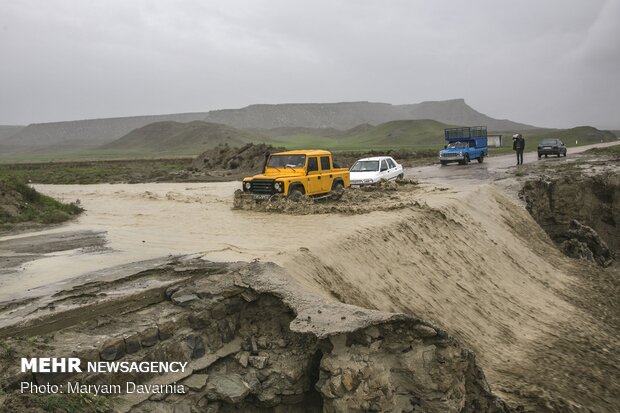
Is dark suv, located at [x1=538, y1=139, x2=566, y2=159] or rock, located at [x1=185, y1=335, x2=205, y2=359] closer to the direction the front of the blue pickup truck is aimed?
the rock

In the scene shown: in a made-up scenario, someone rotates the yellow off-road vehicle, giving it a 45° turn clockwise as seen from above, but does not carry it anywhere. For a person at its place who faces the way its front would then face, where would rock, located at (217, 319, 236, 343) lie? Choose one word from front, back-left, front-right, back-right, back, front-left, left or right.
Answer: left

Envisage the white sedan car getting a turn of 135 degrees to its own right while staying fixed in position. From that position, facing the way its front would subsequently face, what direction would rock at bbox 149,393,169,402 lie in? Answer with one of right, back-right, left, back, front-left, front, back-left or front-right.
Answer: back

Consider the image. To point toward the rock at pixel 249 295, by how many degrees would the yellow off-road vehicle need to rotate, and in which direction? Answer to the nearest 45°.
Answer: approximately 45° to its left

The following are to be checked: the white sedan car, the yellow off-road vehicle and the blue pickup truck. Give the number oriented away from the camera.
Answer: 0

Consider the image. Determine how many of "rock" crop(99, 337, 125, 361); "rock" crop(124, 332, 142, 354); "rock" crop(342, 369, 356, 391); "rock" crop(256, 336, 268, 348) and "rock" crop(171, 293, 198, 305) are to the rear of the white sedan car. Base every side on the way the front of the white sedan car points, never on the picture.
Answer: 0

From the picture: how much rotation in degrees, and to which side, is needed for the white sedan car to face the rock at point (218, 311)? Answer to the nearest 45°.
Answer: approximately 45° to its left

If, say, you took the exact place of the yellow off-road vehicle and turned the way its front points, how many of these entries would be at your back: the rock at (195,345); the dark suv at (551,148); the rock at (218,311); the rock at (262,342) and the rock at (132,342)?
1

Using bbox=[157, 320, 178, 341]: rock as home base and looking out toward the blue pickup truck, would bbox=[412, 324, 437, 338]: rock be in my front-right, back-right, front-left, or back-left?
front-right

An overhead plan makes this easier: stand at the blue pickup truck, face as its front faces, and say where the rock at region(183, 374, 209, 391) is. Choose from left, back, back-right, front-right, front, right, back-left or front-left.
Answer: front-left

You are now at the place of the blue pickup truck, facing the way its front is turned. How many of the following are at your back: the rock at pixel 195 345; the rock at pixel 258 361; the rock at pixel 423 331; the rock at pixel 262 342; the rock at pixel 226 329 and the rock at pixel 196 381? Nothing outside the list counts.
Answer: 0

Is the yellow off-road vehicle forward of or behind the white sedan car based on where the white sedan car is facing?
forward

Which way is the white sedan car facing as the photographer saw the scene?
facing the viewer and to the left of the viewer

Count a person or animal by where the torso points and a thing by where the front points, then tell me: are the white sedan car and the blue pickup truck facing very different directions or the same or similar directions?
same or similar directions

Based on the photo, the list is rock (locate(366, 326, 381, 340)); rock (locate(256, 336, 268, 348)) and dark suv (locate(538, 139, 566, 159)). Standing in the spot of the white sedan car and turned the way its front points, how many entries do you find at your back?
1

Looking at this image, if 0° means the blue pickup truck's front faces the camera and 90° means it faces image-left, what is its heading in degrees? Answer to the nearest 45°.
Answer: approximately 45°

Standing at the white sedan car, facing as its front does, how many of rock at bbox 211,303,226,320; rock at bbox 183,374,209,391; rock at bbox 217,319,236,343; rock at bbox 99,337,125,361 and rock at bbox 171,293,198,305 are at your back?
0

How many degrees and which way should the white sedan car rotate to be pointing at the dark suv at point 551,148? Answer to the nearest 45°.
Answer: approximately 180°

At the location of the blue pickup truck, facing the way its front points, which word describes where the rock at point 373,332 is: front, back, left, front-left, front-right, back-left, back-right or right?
front-left

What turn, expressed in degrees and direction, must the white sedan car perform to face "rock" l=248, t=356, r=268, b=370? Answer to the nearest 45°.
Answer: approximately 45° to its left

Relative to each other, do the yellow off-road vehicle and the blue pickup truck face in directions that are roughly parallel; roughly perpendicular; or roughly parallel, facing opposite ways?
roughly parallel

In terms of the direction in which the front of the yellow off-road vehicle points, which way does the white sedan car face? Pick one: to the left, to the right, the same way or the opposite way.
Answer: the same way

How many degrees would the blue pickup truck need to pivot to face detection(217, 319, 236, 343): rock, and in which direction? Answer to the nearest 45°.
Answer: approximately 45° to its left
